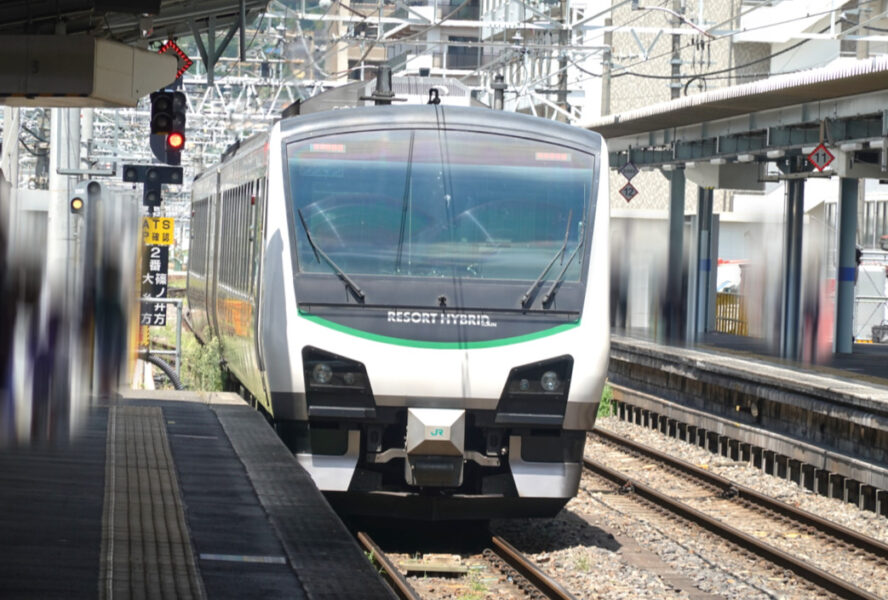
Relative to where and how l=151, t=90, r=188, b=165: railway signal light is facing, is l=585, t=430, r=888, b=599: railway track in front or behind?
in front

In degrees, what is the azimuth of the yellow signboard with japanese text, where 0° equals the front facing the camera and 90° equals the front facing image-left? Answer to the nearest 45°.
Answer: approximately 0°

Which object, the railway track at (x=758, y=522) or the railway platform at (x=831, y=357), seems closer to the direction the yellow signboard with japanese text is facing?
the railway track

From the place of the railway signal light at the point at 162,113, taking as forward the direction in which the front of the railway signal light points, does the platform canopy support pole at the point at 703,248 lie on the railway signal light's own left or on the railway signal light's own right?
on the railway signal light's own left

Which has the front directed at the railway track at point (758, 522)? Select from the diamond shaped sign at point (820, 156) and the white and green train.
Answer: the diamond shaped sign

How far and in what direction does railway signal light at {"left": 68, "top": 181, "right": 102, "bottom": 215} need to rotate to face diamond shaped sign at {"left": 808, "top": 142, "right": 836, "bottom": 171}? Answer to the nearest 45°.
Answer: approximately 90° to its left
